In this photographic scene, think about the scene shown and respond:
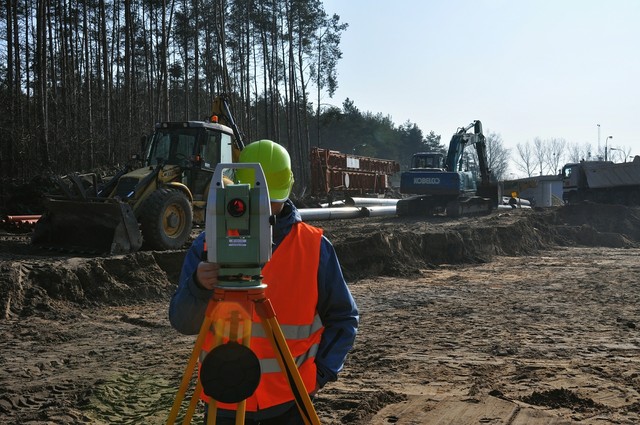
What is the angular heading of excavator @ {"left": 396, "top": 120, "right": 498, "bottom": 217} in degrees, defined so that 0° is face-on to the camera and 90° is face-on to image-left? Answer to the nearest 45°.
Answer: approximately 225°

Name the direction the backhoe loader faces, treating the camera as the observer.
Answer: facing the viewer and to the left of the viewer

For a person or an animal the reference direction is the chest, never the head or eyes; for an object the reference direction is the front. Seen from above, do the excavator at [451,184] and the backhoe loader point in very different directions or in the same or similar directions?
very different directions

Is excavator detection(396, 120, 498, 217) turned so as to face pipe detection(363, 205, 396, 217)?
no

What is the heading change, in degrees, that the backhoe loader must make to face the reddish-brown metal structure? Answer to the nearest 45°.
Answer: approximately 180°

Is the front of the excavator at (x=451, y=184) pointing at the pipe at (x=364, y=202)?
no

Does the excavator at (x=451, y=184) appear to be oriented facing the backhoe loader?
no

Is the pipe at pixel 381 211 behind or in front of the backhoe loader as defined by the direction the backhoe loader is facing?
behind

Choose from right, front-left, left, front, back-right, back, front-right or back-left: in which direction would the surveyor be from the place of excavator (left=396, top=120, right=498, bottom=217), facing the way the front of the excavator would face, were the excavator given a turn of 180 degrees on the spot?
front-left

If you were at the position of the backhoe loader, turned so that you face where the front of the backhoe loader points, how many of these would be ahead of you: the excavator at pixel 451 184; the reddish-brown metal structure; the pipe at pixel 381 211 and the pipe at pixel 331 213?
0

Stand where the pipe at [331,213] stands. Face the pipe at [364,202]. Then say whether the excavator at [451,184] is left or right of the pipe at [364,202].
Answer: right

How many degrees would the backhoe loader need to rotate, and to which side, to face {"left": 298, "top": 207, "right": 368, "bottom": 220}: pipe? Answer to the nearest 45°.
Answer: approximately 180°

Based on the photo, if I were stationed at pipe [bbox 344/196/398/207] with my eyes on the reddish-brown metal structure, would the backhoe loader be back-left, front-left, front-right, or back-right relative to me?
back-left

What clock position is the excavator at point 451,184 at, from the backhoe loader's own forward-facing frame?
The excavator is roughly at 6 o'clock from the backhoe loader.

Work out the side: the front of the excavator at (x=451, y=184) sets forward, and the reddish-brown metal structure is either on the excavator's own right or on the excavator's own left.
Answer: on the excavator's own left
